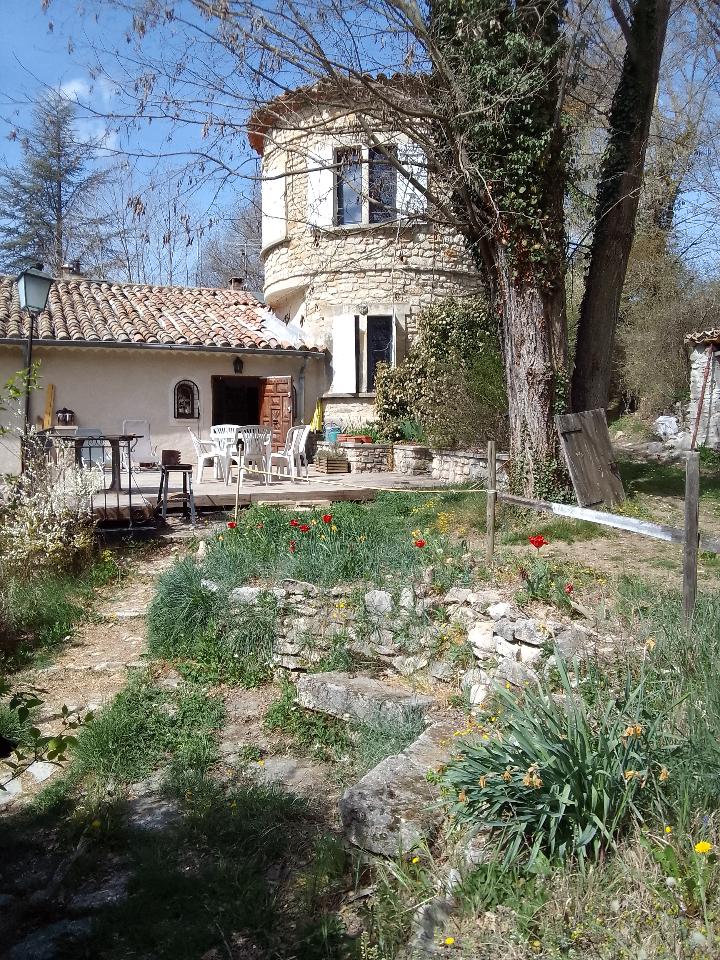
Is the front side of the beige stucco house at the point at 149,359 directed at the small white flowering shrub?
yes

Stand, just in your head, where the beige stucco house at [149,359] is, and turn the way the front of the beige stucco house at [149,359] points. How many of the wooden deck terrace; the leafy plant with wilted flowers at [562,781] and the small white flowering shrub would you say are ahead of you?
3

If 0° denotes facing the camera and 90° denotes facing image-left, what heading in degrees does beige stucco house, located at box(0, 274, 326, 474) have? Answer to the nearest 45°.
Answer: approximately 0°

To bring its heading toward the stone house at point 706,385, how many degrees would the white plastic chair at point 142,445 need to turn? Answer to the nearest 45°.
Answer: approximately 45° to its left

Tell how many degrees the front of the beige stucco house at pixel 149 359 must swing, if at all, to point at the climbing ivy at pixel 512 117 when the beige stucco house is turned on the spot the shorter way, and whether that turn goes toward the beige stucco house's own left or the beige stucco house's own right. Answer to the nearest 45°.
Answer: approximately 45° to the beige stucco house's own left
